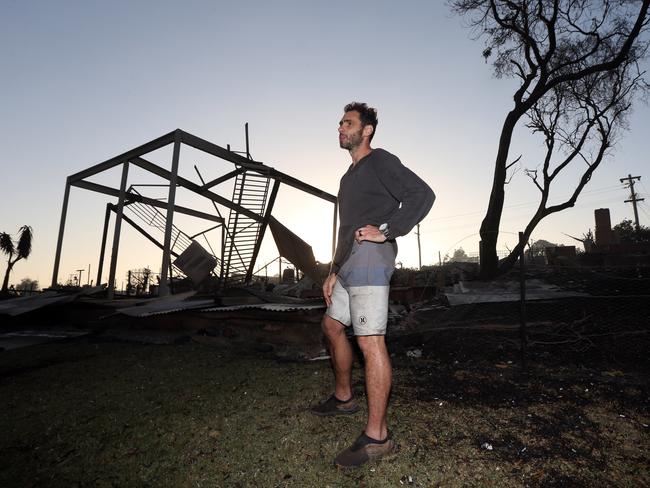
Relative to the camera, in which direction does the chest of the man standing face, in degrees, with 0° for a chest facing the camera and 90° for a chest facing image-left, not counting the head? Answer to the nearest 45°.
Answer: approximately 45°

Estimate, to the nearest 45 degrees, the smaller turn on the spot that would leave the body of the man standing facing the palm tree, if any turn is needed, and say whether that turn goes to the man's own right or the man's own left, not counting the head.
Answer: approximately 90° to the man's own right

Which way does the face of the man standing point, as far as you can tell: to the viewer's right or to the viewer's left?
to the viewer's left
